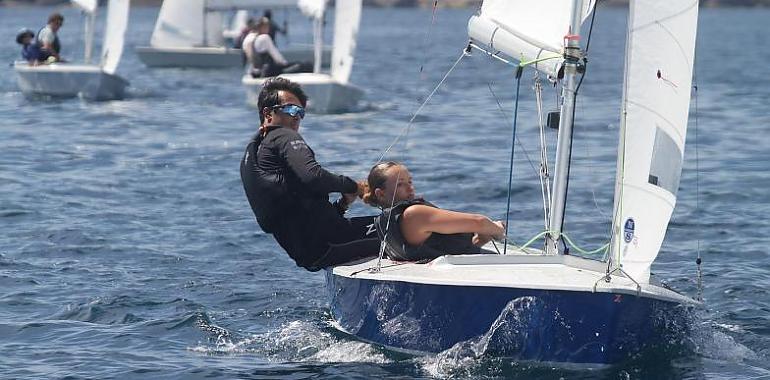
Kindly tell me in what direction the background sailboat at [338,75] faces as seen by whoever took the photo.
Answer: facing the viewer and to the right of the viewer

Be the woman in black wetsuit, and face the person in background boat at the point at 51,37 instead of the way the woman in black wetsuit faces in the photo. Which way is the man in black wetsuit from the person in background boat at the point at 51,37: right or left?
left

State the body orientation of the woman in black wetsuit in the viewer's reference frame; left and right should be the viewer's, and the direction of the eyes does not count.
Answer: facing to the right of the viewer

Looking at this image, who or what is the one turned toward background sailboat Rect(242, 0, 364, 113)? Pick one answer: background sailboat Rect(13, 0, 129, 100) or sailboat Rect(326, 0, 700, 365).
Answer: background sailboat Rect(13, 0, 129, 100)

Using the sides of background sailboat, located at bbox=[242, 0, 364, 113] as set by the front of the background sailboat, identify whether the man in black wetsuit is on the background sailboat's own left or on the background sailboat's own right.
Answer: on the background sailboat's own right

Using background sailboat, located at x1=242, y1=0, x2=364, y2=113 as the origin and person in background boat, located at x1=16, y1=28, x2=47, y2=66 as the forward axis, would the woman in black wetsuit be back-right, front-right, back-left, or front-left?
back-left

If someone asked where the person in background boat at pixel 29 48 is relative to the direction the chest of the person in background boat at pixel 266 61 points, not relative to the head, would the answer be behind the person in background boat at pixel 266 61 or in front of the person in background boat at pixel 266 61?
behind

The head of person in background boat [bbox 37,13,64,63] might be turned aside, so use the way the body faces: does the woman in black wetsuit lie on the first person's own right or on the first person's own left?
on the first person's own right

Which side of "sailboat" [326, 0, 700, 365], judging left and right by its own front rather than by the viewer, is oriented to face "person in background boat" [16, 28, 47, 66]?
back

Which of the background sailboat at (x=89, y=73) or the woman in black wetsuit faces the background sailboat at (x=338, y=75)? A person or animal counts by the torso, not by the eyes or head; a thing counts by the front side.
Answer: the background sailboat at (x=89, y=73)

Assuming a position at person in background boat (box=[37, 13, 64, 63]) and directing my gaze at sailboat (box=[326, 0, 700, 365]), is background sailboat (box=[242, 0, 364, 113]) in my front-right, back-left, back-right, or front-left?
front-left

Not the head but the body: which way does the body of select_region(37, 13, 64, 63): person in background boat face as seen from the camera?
to the viewer's right

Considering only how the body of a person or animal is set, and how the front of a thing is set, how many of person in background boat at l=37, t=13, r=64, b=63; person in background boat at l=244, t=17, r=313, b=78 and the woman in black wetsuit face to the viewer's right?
3

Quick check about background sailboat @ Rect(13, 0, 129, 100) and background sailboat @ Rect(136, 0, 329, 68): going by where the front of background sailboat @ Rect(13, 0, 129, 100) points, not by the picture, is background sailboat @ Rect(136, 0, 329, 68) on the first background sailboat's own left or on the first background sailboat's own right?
on the first background sailboat's own left

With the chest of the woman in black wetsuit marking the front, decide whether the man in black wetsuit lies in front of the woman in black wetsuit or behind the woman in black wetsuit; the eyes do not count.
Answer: behind

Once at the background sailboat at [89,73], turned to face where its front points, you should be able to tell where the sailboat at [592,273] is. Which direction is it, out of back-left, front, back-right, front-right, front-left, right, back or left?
front-right
